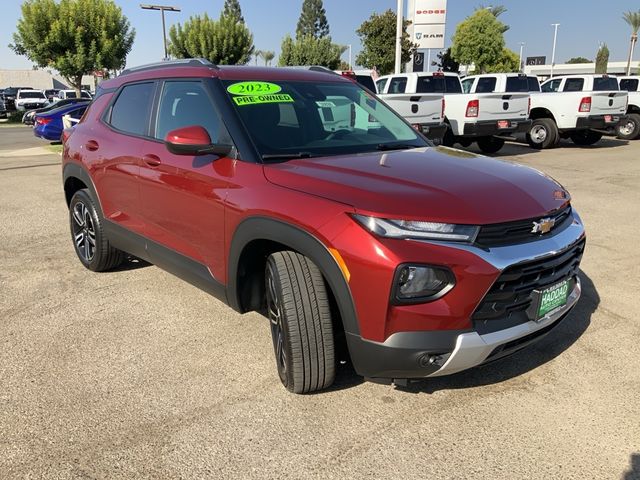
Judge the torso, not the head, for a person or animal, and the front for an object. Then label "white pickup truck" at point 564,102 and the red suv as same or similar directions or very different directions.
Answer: very different directions

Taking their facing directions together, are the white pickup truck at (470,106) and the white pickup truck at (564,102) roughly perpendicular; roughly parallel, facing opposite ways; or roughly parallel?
roughly parallel

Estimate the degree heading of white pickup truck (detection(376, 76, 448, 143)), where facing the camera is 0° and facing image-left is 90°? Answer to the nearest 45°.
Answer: approximately 135°

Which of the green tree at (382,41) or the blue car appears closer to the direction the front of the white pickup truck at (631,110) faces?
the green tree

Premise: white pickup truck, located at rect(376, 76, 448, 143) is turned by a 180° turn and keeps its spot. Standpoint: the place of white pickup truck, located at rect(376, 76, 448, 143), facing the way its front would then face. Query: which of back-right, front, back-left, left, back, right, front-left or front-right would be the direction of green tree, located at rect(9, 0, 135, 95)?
back

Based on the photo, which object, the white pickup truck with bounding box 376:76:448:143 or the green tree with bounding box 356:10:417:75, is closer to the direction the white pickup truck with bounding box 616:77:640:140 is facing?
the green tree

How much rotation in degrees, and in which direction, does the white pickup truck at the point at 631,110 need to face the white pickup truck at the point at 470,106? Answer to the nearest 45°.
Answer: approximately 90° to its left
